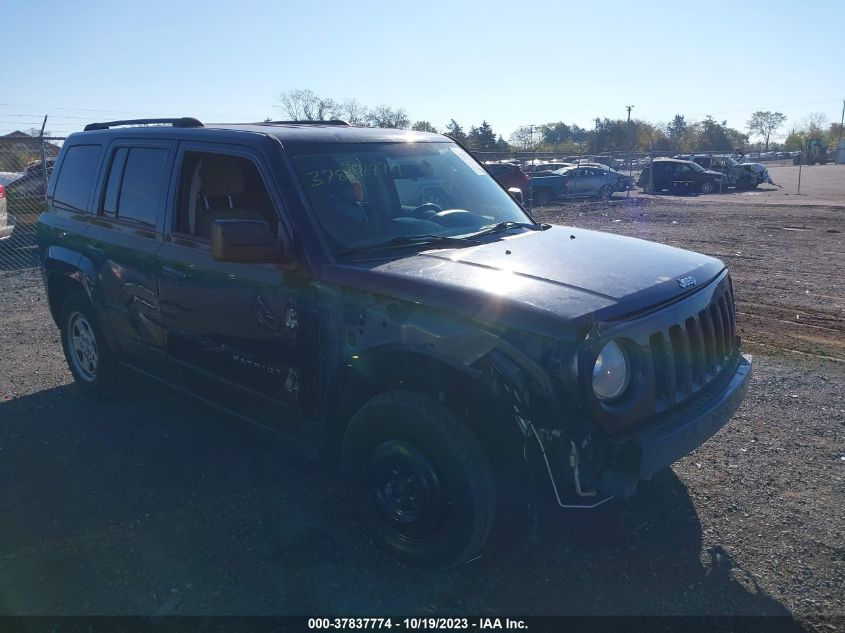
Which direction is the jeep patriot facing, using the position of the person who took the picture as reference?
facing the viewer and to the right of the viewer

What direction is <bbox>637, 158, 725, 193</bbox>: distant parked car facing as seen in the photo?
to the viewer's right

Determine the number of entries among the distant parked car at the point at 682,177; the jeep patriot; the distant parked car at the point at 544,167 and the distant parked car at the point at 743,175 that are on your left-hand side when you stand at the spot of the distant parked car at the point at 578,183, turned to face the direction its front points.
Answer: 1

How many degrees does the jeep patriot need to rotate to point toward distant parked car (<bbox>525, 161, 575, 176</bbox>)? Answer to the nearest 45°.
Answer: approximately 135° to its left

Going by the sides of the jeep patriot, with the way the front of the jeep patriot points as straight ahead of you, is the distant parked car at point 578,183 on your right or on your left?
on your left

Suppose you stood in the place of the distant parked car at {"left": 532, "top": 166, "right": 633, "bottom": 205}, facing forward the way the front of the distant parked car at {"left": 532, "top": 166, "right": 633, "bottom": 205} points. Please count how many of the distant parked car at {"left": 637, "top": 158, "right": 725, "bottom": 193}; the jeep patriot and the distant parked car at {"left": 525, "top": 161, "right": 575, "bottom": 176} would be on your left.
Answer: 1

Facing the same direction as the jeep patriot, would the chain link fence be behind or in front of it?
behind
